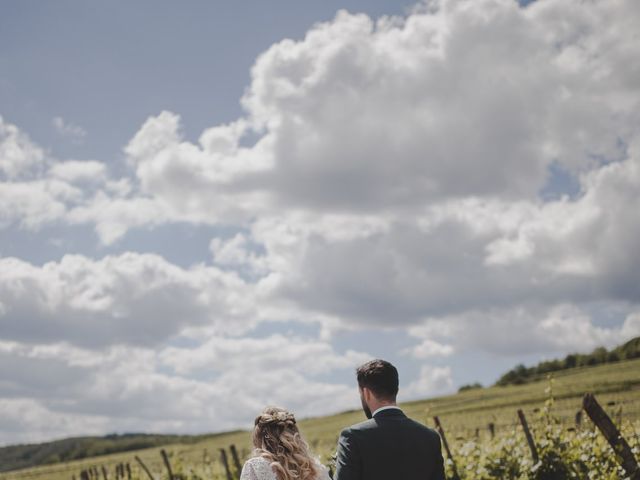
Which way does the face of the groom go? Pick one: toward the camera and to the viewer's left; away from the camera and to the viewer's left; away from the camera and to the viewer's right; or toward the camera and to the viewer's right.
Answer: away from the camera and to the viewer's left

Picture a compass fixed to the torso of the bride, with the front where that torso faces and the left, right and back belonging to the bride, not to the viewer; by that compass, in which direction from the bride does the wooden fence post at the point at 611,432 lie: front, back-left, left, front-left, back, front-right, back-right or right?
front-right

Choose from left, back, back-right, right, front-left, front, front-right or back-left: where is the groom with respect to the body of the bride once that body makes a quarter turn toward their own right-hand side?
front-right

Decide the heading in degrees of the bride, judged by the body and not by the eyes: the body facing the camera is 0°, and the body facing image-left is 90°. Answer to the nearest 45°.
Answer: approximately 180°

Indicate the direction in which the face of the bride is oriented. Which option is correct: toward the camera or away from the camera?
away from the camera
